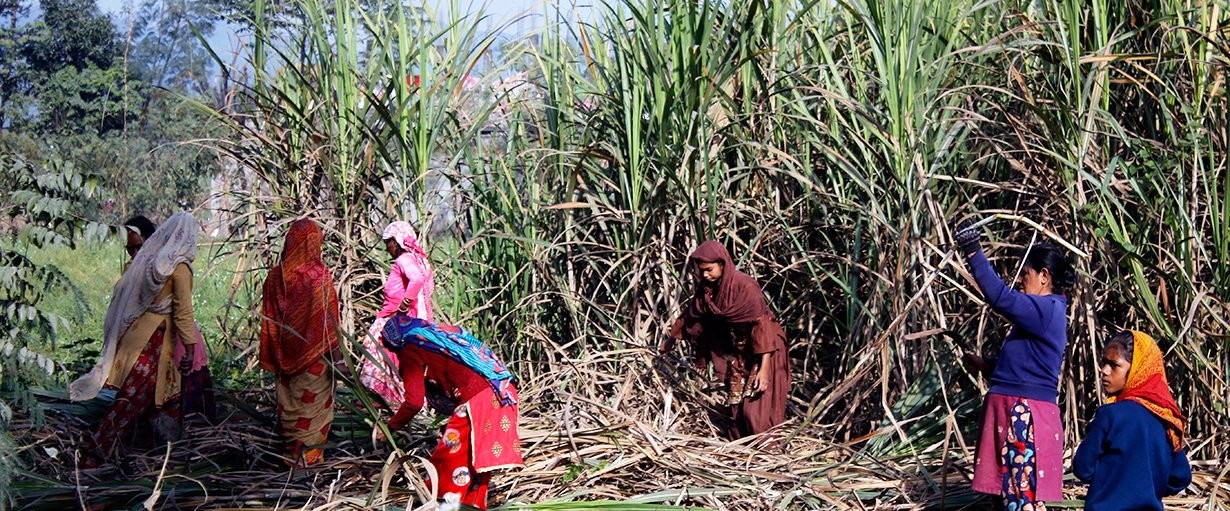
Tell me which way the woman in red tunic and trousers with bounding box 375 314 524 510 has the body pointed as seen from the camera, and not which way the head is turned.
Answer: to the viewer's left

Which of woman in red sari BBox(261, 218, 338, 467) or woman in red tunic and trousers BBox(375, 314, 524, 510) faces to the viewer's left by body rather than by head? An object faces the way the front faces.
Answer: woman in red tunic and trousers BBox(375, 314, 524, 510)

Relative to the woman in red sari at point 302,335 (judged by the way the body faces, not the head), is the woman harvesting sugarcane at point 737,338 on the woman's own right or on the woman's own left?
on the woman's own right

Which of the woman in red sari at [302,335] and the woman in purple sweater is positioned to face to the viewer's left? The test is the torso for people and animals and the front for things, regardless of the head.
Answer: the woman in purple sweater

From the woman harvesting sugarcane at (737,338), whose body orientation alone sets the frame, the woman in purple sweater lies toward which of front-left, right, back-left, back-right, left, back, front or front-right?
left

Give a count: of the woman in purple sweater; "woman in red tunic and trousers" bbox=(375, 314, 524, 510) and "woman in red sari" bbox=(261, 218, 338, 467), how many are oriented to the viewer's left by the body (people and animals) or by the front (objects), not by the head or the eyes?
2

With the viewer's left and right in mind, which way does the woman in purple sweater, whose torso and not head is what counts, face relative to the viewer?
facing to the left of the viewer

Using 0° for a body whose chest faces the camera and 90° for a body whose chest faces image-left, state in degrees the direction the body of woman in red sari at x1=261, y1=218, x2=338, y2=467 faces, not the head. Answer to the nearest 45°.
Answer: approximately 180°

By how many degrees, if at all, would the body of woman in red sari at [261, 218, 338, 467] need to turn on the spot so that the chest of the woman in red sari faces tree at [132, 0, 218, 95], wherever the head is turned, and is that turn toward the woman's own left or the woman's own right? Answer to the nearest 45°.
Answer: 0° — they already face it

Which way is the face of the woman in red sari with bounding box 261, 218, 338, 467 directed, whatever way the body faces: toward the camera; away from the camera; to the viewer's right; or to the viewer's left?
away from the camera

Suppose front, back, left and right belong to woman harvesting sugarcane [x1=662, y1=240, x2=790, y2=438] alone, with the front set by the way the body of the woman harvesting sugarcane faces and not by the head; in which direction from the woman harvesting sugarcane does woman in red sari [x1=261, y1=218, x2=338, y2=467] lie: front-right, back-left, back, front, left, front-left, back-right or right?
front-right
